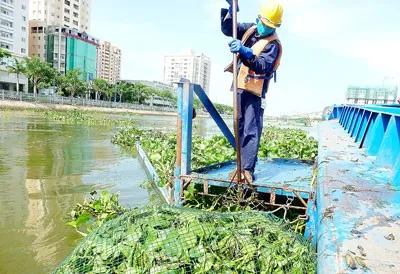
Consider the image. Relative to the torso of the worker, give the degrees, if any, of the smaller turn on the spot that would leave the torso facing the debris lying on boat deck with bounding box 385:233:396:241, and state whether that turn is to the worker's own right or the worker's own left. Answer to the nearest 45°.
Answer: approximately 45° to the worker's own left

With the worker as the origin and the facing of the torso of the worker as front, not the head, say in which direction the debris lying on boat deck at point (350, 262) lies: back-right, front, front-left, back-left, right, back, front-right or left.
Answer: front-left

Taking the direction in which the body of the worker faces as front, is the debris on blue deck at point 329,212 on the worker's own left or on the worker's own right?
on the worker's own left

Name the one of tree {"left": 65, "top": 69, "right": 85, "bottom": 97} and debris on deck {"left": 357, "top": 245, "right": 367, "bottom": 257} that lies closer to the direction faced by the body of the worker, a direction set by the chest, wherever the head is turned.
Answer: the debris on deck

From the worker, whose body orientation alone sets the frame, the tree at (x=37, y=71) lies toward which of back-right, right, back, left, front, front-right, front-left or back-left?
right

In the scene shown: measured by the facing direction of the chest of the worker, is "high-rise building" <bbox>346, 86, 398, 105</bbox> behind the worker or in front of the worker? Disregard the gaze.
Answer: behind

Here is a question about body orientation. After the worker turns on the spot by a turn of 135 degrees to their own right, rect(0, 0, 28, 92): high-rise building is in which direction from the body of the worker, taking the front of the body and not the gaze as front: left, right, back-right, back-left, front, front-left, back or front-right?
front-left

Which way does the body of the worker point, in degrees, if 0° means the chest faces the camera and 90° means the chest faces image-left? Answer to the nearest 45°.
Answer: approximately 45°
